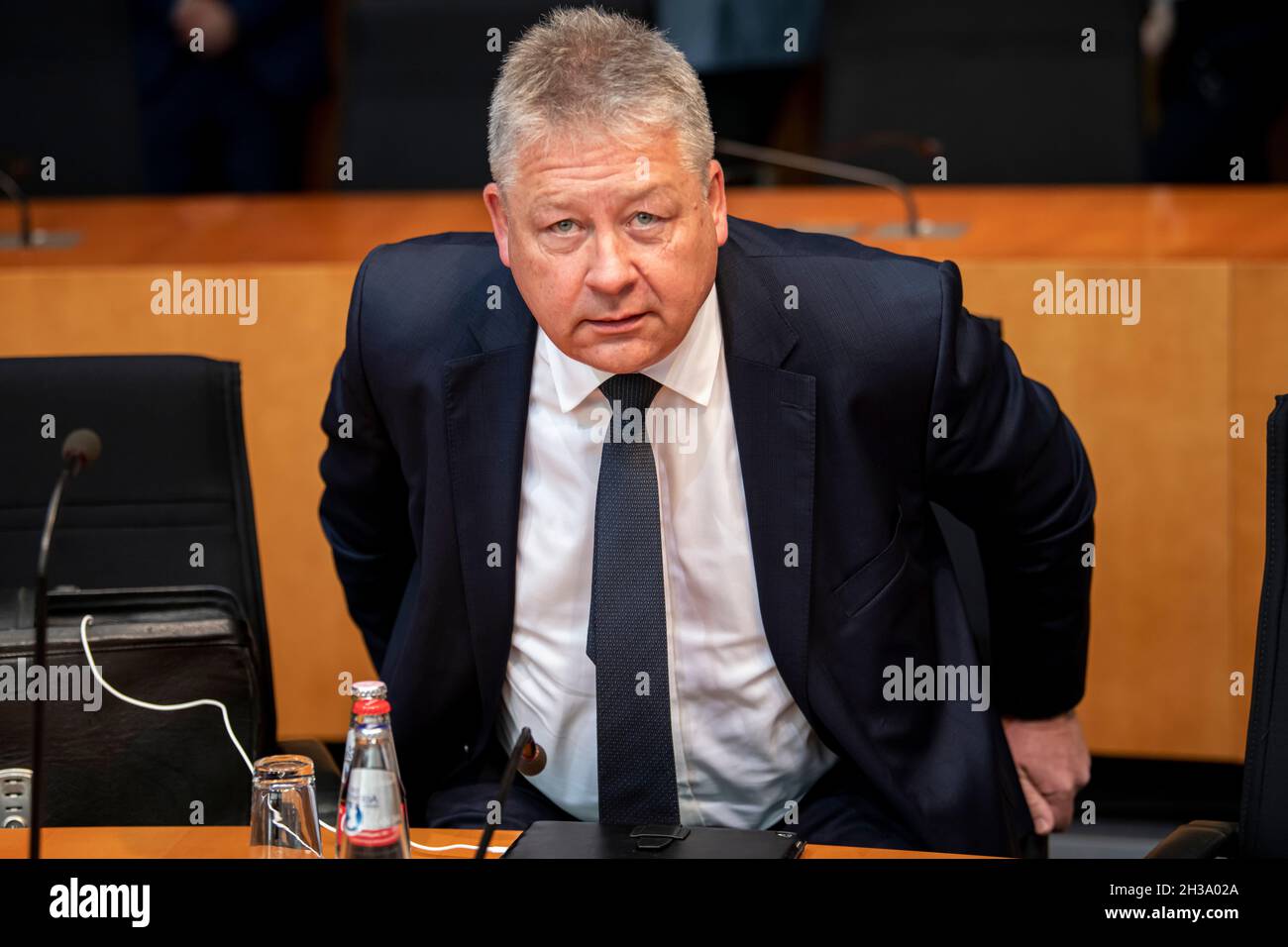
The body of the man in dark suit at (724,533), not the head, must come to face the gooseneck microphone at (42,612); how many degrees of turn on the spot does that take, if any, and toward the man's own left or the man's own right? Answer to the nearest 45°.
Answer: approximately 45° to the man's own right

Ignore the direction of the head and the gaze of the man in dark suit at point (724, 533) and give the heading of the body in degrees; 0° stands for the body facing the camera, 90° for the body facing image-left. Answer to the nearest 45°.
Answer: approximately 0°

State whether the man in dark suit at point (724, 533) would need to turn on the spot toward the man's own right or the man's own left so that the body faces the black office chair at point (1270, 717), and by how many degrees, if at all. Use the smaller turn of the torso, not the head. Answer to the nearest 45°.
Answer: approximately 45° to the man's own left

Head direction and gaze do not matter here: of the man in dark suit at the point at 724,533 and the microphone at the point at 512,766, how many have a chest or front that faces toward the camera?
1

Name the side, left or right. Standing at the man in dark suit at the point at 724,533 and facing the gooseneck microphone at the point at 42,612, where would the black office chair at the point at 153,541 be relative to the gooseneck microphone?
right

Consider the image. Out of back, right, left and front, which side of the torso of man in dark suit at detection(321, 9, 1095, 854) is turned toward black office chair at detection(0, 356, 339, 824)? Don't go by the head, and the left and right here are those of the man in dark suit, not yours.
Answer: right

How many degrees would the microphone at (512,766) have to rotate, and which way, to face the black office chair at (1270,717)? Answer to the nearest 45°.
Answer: approximately 45° to its right

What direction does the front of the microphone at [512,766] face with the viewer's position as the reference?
facing away from the viewer and to the right of the viewer
